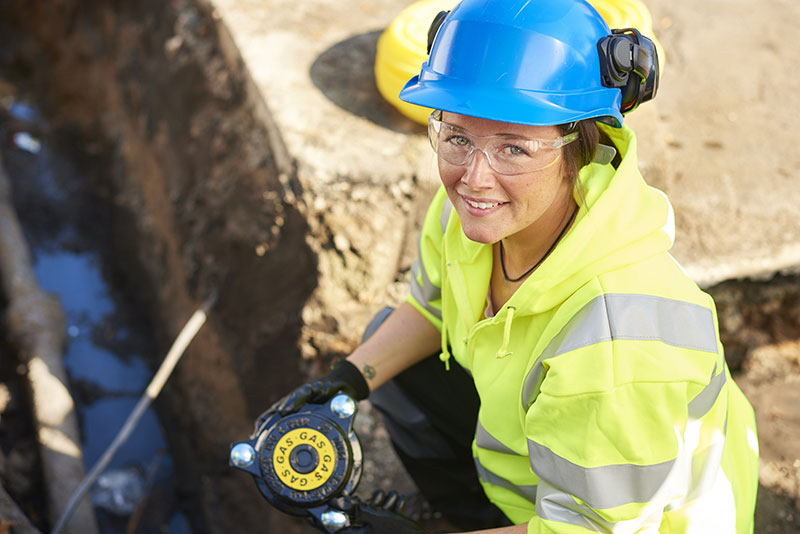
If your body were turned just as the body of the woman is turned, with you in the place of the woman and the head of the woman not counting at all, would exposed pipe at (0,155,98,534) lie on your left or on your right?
on your right

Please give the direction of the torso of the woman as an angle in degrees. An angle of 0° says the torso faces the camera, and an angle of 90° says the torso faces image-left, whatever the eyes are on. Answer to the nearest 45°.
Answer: approximately 45°
